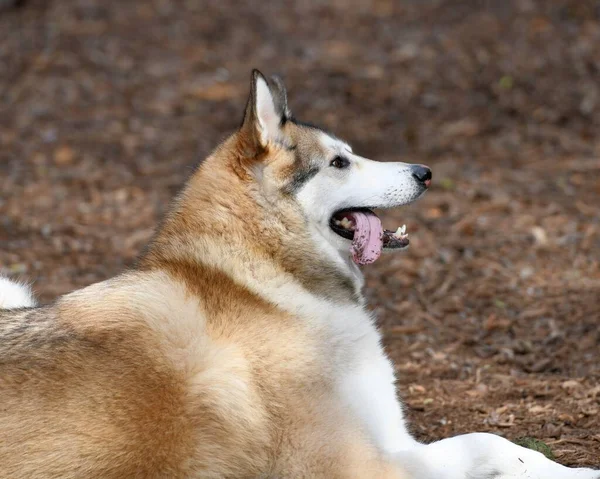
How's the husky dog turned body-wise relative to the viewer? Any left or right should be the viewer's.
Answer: facing to the right of the viewer
